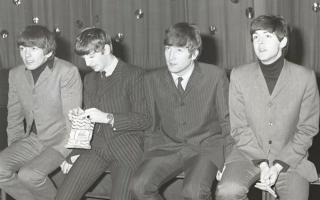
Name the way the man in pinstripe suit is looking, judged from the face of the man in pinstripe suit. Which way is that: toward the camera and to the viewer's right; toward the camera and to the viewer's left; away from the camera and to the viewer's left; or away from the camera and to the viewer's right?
toward the camera and to the viewer's left

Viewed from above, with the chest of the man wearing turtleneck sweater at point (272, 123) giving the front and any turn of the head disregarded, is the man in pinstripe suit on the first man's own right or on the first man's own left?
on the first man's own right

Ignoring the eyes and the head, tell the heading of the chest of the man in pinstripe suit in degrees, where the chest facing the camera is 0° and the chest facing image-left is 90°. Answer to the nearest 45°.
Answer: approximately 45°

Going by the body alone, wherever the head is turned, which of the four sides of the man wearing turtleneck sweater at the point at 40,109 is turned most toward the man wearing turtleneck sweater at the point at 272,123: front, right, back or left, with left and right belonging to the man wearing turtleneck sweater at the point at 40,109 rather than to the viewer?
left

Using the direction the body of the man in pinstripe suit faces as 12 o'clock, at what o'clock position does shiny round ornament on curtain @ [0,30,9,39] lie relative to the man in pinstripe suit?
The shiny round ornament on curtain is roughly at 4 o'clock from the man in pinstripe suit.

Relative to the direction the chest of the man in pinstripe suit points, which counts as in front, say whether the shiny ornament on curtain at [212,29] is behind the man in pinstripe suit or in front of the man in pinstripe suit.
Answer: behind

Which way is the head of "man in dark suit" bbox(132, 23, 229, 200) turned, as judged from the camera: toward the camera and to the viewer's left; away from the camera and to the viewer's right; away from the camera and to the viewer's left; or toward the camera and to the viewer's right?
toward the camera and to the viewer's left

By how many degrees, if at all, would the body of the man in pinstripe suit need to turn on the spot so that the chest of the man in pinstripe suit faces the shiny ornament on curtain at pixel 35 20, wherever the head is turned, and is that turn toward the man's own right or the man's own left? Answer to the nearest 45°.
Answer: approximately 135° to the man's own right

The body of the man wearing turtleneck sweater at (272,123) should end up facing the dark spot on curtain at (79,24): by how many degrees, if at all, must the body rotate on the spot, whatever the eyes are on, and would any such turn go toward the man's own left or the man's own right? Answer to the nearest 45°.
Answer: approximately 135° to the man's own right

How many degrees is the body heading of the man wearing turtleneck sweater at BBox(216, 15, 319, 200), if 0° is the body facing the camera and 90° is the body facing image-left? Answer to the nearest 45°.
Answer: approximately 0°
